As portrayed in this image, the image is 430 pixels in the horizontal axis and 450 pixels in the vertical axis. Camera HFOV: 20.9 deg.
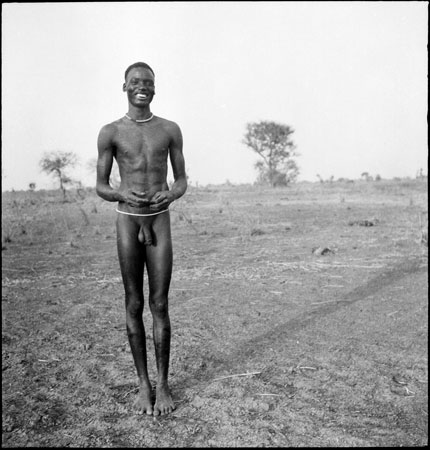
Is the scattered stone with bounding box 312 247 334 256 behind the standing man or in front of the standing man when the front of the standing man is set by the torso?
behind

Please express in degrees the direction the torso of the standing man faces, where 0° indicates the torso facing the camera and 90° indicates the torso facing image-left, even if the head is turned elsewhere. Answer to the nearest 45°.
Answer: approximately 0°
